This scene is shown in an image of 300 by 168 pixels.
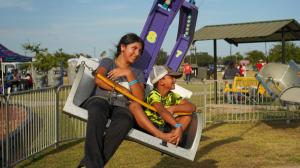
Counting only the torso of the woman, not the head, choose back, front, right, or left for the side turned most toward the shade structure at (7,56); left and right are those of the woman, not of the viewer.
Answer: back

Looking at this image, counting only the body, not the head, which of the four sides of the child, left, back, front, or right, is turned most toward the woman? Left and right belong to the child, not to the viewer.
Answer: right

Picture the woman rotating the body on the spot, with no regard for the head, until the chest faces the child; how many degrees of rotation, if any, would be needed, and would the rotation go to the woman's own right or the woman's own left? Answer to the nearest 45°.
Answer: approximately 135° to the woman's own left

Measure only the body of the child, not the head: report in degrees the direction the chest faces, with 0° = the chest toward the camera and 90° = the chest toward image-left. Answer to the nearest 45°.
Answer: approximately 315°

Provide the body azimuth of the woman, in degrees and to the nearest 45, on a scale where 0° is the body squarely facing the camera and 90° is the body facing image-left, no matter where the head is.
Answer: approximately 0°

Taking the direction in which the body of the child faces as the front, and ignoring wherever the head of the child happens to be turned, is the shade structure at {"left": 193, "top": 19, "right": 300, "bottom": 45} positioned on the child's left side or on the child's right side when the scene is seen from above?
on the child's left side

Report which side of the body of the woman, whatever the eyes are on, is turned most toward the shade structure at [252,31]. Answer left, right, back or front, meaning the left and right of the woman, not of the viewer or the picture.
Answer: back

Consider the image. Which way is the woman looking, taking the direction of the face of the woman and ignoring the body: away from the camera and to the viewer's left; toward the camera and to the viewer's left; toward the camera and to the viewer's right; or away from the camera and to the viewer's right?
toward the camera and to the viewer's right
